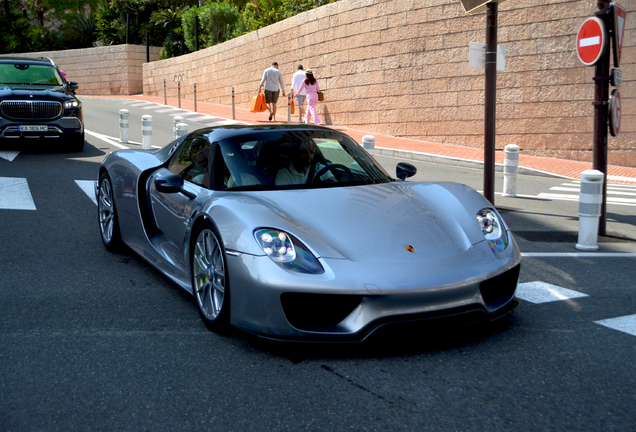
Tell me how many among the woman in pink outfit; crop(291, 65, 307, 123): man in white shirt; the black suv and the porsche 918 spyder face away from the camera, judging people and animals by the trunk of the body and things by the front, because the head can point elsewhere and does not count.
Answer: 2

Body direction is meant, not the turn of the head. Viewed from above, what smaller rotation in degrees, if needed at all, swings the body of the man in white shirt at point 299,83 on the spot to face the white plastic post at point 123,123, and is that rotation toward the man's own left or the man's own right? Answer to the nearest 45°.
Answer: approximately 135° to the man's own left

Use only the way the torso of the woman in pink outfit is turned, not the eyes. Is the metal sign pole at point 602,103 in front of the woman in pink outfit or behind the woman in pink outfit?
behind

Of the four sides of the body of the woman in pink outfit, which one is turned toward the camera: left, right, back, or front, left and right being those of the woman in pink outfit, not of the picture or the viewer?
back

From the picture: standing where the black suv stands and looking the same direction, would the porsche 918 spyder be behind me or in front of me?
in front

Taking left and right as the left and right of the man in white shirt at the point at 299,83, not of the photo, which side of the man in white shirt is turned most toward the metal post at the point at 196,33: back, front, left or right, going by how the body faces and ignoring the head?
front

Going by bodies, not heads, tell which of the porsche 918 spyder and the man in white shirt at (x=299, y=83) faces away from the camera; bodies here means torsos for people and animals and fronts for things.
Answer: the man in white shirt

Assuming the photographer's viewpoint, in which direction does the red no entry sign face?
facing the viewer and to the left of the viewer

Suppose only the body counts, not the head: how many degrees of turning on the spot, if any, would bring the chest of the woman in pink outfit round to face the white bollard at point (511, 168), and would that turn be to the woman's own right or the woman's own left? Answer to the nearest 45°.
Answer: approximately 180°

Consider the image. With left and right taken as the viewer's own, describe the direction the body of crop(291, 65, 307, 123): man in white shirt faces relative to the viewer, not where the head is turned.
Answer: facing away from the viewer

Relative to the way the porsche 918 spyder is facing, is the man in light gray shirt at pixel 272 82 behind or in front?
behind

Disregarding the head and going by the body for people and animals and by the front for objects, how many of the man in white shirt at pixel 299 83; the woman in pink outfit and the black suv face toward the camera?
1

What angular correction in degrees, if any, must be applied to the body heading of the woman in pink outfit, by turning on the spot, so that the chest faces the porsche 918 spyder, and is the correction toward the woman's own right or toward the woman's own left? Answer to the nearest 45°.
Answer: approximately 180°
